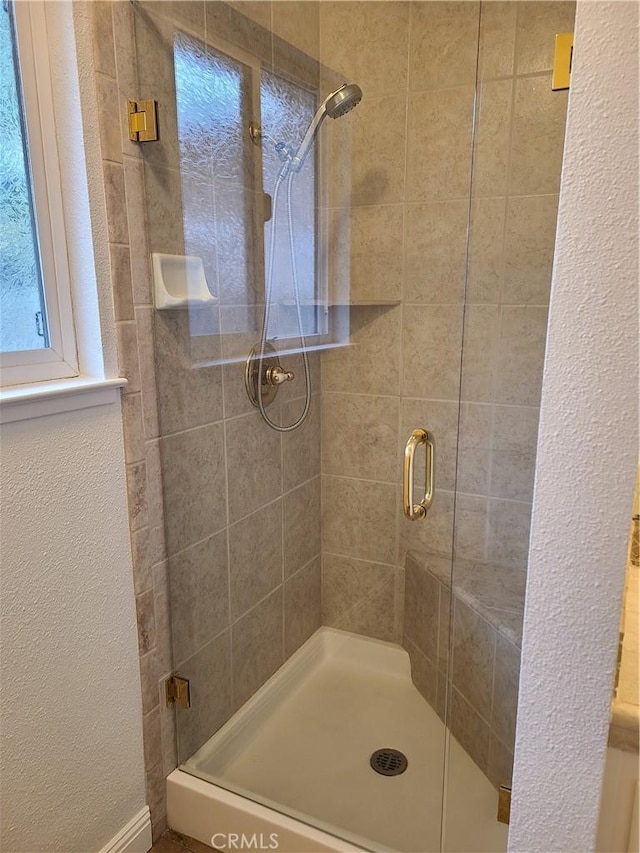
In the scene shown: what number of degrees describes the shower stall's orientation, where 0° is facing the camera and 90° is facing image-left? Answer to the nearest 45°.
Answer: approximately 0°
